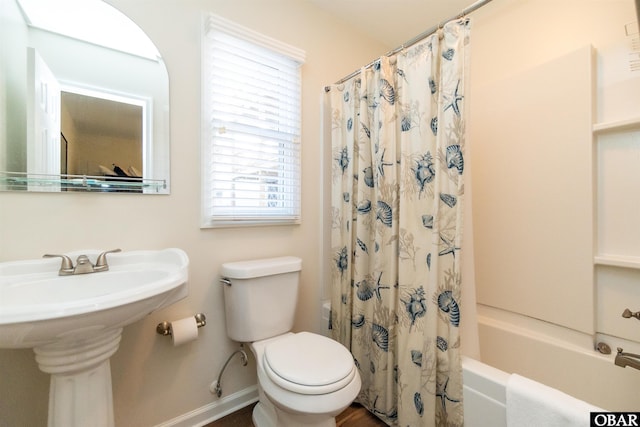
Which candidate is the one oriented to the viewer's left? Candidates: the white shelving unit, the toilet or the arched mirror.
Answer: the white shelving unit

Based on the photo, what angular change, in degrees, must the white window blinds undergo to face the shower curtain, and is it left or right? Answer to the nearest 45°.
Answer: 0° — it already faces it

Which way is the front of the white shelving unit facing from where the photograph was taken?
facing to the left of the viewer

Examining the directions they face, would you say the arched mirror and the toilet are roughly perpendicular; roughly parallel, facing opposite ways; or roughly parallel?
roughly parallel

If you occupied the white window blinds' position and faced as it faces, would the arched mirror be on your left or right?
on your right

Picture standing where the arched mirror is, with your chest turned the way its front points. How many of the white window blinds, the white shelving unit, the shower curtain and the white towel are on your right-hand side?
0

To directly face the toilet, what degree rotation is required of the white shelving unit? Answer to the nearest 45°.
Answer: approximately 45° to its left

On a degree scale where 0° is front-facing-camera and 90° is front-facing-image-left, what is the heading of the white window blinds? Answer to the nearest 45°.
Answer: approximately 315°

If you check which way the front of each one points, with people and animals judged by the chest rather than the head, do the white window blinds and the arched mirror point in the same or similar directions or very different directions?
same or similar directions

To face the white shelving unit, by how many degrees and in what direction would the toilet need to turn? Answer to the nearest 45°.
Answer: approximately 45° to its left

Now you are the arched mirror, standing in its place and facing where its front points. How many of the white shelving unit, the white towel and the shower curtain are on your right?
0

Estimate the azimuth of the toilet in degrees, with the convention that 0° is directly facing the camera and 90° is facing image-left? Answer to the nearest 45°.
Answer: approximately 315°

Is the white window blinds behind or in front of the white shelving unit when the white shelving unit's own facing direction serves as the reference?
in front

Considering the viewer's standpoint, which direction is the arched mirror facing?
facing the viewer

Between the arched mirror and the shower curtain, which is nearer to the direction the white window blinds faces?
the shower curtain

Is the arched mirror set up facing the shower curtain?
no
